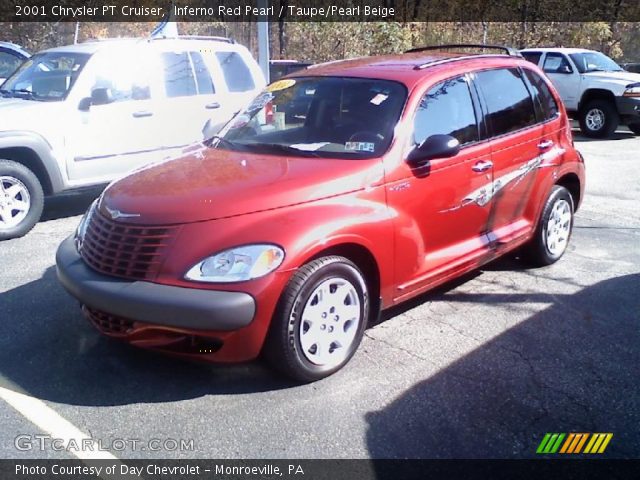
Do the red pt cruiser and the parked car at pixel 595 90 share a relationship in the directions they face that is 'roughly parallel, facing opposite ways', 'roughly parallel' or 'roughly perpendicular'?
roughly perpendicular

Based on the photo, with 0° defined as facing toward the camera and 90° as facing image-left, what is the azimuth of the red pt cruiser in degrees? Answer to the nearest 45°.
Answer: approximately 45°

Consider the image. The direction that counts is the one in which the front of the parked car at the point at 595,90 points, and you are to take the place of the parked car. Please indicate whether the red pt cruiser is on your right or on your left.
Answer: on your right

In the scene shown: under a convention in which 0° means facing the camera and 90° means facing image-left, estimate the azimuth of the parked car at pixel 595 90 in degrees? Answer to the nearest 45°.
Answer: approximately 315°

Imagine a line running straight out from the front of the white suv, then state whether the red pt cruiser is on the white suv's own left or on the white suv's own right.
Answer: on the white suv's own left

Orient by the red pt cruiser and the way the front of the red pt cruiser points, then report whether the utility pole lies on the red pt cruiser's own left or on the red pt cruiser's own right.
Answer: on the red pt cruiser's own right

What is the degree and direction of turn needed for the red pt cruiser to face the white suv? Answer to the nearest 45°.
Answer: approximately 90° to its right

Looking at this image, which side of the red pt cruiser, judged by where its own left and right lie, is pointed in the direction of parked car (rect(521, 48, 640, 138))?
back

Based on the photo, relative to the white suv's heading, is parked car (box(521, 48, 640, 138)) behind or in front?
behind

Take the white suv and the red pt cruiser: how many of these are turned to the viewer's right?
0
